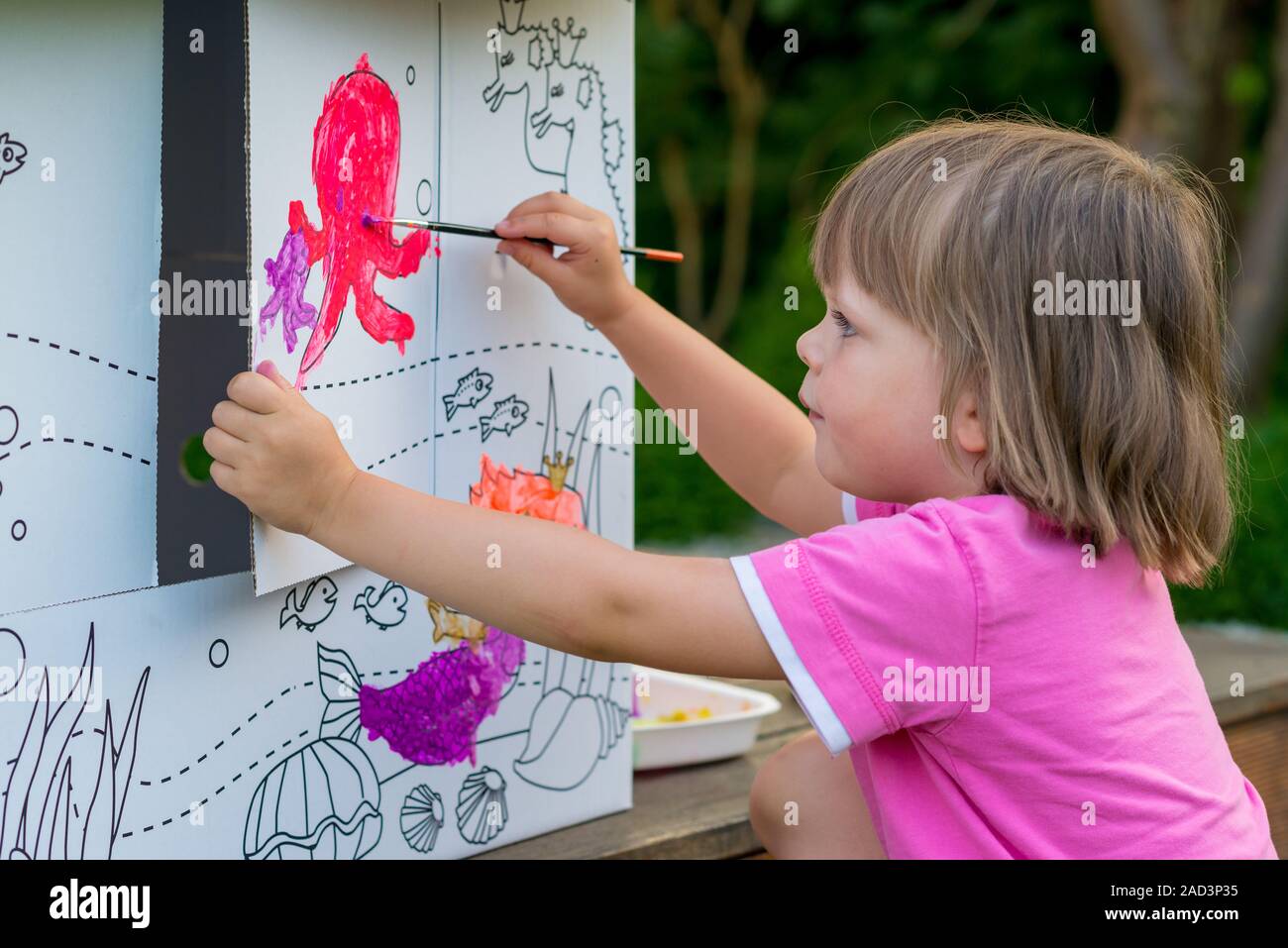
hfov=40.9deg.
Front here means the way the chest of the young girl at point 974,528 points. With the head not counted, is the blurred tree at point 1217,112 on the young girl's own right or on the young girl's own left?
on the young girl's own right

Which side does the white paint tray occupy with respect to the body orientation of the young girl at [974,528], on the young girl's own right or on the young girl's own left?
on the young girl's own right

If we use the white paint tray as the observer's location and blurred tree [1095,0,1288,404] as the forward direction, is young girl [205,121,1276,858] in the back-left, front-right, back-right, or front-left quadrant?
back-right

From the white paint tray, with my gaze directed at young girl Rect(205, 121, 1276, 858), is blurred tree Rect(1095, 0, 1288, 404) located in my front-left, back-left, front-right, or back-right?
back-left

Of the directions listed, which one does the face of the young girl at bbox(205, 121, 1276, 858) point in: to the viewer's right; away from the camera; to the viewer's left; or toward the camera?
to the viewer's left

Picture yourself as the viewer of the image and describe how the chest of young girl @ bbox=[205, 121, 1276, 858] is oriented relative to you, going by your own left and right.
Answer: facing to the left of the viewer
